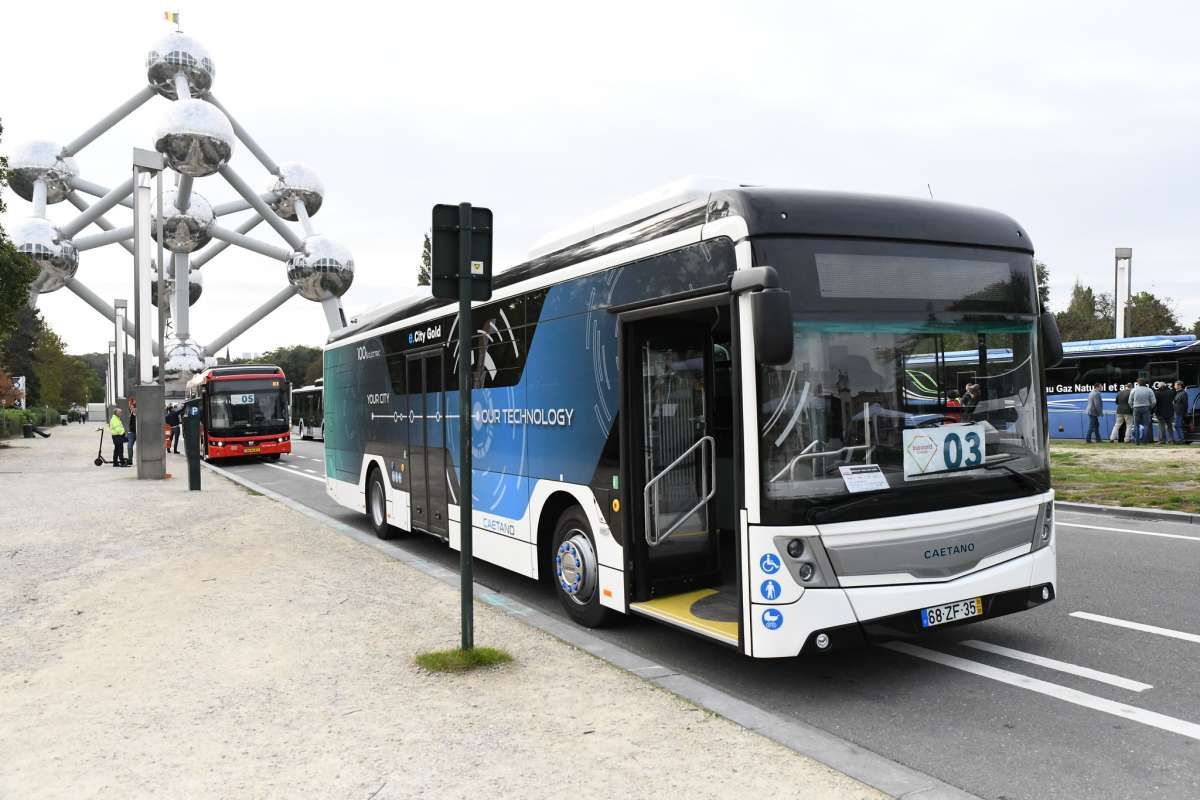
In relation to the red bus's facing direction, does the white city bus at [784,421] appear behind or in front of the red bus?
in front

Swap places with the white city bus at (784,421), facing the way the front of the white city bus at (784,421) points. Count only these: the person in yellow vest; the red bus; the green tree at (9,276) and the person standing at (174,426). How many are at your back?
4

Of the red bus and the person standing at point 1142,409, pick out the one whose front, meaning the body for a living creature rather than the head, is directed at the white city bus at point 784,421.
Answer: the red bus

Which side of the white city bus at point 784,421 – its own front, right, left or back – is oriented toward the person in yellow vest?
back

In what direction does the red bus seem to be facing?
toward the camera

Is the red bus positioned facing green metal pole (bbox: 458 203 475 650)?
yes

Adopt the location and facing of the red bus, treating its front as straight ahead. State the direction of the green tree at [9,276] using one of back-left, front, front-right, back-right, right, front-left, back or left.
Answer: right
